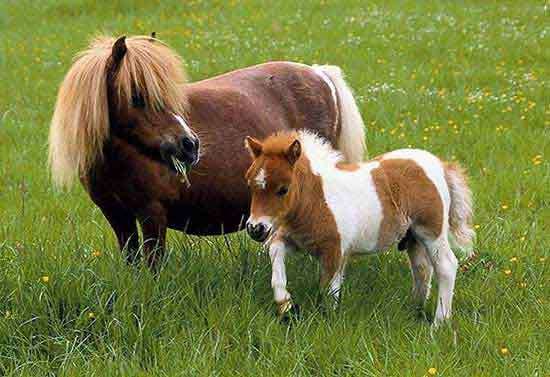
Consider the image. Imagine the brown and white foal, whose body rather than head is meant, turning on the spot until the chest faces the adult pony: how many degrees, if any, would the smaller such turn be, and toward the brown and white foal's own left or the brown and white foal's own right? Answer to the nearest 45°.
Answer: approximately 45° to the brown and white foal's own right

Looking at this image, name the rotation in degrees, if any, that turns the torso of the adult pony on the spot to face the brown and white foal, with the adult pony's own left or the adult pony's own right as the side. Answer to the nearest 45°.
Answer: approximately 180°

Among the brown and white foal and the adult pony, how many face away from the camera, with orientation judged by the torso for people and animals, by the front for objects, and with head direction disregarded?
0

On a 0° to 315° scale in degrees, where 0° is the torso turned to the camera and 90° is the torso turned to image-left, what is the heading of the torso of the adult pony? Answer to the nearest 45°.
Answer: approximately 90°
